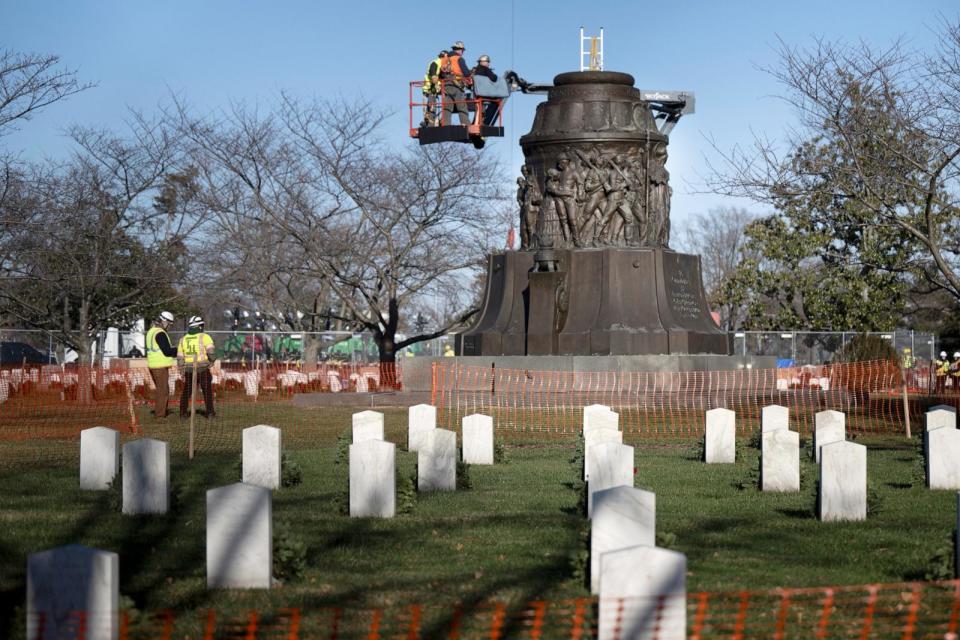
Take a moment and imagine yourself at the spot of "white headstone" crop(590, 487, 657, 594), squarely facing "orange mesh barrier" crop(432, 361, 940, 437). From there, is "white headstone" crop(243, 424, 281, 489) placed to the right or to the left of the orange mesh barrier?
left

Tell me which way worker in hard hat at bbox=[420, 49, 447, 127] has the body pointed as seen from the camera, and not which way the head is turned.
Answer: to the viewer's right
